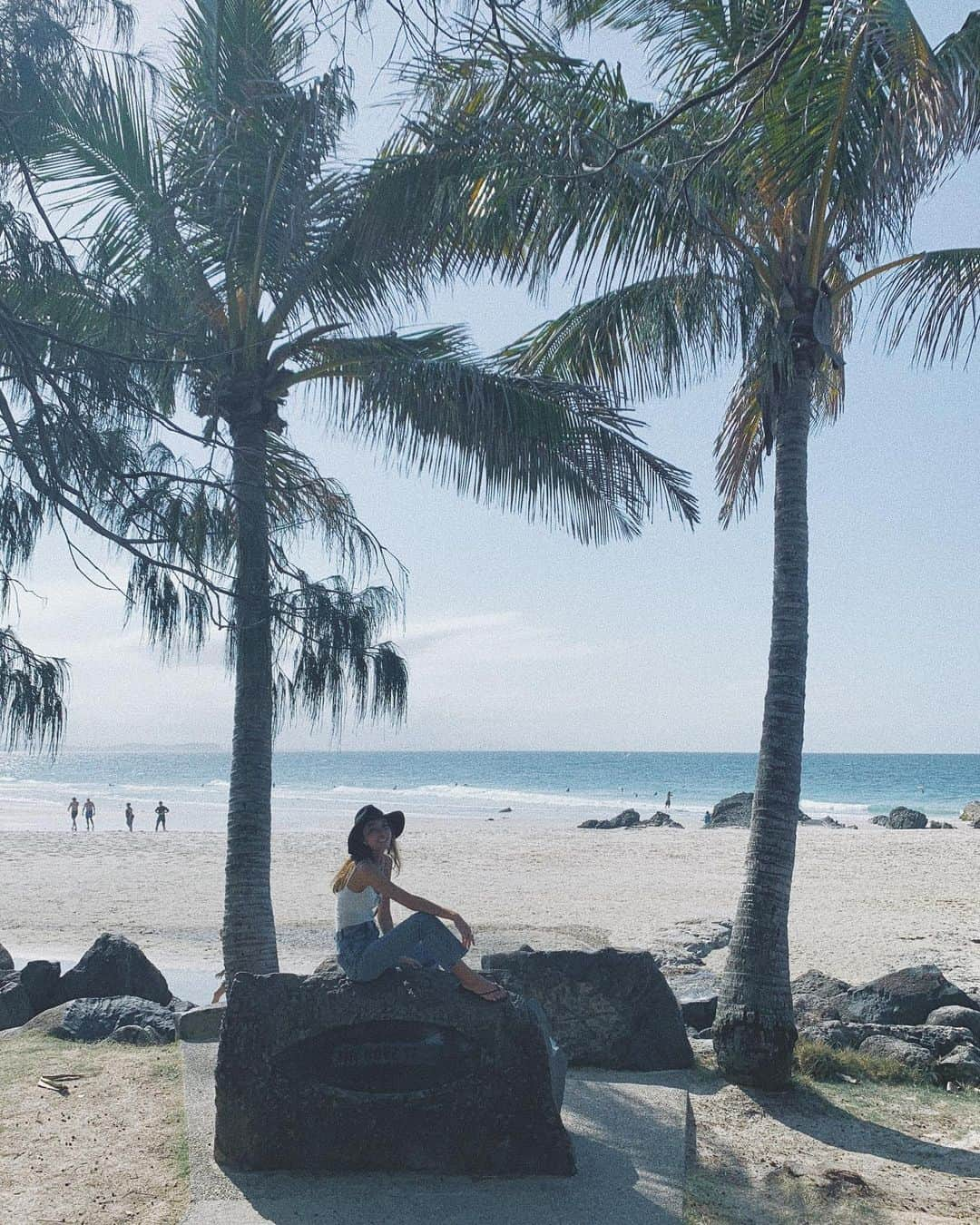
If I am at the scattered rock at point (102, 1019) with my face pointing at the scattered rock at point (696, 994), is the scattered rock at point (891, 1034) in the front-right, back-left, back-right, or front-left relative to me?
front-right

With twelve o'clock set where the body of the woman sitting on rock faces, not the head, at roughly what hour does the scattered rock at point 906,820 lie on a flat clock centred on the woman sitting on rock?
The scattered rock is roughly at 10 o'clock from the woman sitting on rock.

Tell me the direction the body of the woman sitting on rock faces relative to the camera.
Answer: to the viewer's right

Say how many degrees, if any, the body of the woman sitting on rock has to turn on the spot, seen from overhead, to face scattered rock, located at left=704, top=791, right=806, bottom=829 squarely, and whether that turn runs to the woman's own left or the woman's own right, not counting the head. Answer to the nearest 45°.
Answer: approximately 90° to the woman's own left

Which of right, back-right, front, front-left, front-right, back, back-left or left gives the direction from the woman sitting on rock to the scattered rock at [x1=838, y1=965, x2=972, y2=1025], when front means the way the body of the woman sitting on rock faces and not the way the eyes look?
front-left

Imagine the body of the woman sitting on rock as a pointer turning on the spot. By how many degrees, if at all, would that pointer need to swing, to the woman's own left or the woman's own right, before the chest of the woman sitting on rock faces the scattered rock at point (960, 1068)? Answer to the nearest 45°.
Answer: approximately 45° to the woman's own left

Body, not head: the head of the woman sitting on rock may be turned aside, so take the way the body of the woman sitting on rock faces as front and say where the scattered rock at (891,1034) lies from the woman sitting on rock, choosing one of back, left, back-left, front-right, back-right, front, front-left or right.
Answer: front-left
